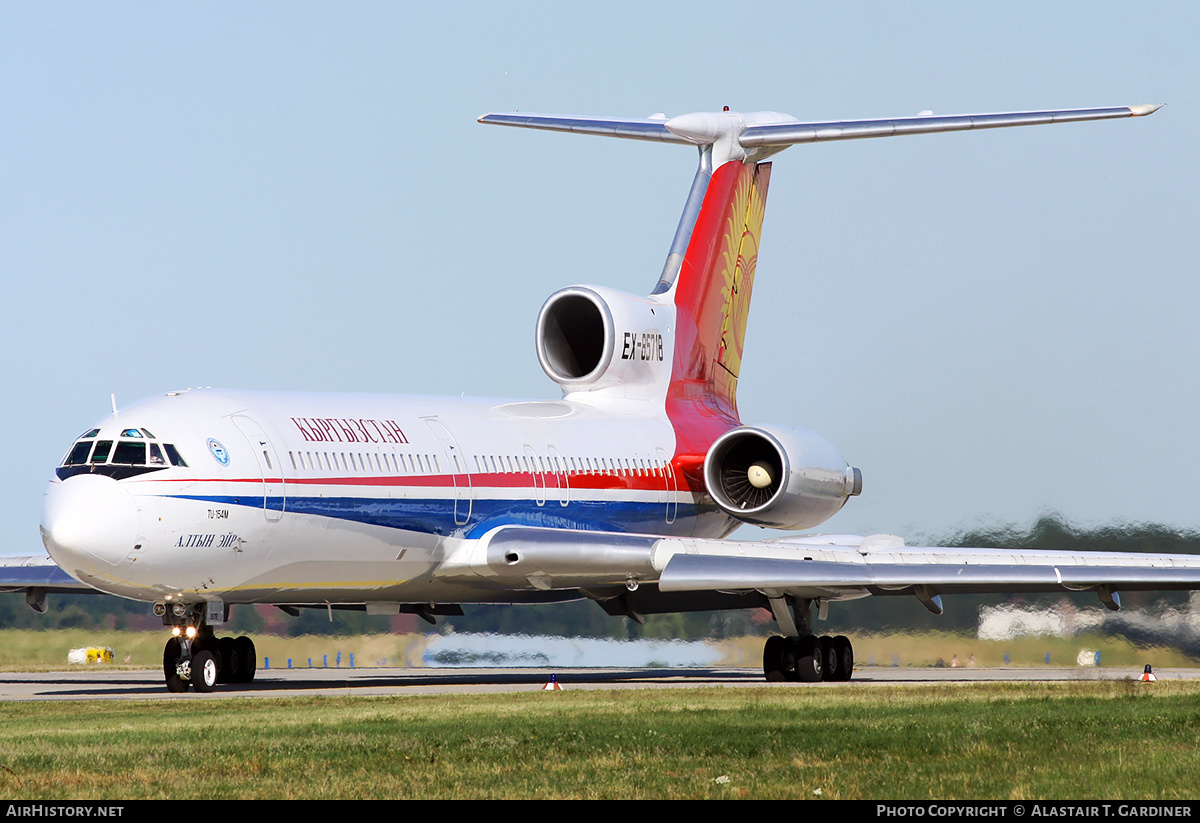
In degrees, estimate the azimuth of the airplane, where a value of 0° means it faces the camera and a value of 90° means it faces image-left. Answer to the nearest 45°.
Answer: approximately 45°
